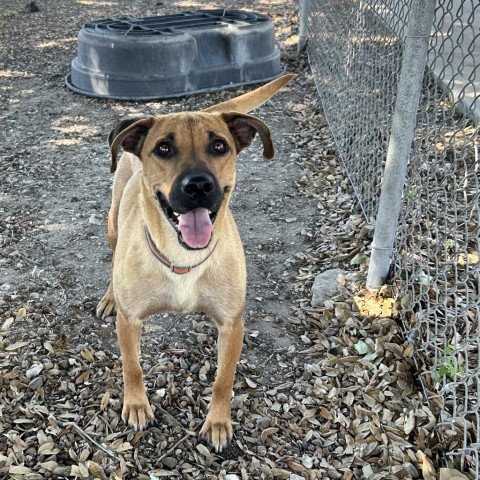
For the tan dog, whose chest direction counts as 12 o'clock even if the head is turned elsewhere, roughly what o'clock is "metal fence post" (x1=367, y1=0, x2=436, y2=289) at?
The metal fence post is roughly at 8 o'clock from the tan dog.

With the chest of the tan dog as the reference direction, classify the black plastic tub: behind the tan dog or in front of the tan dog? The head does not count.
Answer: behind

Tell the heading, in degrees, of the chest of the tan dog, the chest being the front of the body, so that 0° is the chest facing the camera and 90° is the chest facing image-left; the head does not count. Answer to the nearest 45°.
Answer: approximately 0°

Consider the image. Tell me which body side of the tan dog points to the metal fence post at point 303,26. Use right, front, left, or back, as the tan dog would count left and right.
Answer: back

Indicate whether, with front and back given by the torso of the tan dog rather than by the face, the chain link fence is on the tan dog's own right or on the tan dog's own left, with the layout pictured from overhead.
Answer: on the tan dog's own left

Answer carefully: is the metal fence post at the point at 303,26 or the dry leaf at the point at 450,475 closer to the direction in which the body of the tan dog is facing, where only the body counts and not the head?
the dry leaf

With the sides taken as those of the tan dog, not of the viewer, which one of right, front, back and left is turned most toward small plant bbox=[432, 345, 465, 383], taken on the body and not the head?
left

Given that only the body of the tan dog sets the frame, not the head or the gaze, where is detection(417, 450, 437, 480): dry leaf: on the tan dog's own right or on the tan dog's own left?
on the tan dog's own left

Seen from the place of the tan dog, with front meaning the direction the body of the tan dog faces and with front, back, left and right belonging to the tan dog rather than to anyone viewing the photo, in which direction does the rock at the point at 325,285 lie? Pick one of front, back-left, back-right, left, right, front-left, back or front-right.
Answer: back-left
